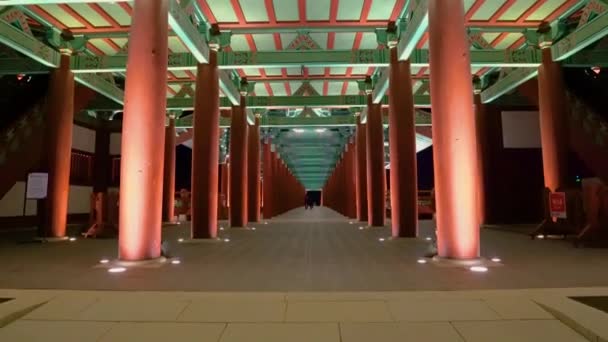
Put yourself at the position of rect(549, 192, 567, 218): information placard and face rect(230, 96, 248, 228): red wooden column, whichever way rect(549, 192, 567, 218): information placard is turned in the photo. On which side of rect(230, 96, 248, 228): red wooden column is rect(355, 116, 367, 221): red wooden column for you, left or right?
right

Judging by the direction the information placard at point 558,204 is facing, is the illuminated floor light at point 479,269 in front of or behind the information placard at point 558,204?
in front

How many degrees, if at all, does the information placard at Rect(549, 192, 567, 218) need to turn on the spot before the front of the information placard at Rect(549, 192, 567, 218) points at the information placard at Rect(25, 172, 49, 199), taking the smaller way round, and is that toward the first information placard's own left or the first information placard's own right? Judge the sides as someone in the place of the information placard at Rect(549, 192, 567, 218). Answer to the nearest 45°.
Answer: approximately 45° to the first information placard's own right

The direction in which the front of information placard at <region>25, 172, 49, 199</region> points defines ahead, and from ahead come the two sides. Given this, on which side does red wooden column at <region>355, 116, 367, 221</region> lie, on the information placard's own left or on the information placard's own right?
on the information placard's own left

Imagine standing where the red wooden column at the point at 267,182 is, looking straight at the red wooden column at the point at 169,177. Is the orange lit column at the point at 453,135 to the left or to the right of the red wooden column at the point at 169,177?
left

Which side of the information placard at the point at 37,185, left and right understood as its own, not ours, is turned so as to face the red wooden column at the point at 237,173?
left

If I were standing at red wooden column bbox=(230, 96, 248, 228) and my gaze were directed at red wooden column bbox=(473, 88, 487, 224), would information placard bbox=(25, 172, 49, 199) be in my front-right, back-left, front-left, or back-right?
back-right

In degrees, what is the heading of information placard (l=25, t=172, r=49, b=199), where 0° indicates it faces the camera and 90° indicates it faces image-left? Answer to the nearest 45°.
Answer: approximately 0°

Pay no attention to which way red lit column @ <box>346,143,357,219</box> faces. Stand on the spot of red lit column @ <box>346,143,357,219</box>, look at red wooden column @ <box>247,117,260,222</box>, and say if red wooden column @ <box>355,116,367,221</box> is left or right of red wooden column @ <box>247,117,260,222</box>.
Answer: left

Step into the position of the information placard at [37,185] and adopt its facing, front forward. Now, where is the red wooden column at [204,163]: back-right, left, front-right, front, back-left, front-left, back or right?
front-left

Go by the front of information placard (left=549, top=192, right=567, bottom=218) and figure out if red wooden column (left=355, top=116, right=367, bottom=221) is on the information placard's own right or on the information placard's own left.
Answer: on the information placard's own right

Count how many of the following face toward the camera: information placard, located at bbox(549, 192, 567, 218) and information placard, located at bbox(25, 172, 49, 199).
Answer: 2

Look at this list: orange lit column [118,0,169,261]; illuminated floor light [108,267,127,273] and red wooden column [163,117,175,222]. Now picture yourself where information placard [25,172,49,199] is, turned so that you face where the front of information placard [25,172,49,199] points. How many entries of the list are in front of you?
2
